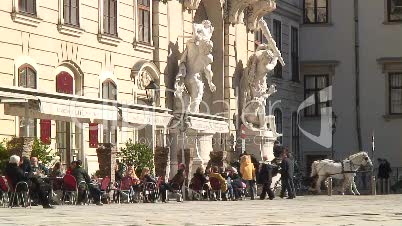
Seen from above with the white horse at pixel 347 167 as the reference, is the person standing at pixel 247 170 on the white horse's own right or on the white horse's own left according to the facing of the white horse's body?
on the white horse's own right

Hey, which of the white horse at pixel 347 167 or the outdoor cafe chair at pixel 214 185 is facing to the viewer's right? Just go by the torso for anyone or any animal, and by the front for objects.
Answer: the white horse

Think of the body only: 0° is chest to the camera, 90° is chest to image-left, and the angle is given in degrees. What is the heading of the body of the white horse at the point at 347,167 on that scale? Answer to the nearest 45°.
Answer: approximately 270°

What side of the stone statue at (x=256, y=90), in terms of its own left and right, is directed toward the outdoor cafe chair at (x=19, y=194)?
right

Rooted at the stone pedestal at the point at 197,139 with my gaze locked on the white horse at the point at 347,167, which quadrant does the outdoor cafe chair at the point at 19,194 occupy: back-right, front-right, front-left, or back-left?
back-right

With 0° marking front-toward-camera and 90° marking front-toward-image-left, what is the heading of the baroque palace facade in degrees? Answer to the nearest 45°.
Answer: approximately 315°

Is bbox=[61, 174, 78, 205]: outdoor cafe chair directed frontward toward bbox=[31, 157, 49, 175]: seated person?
no
